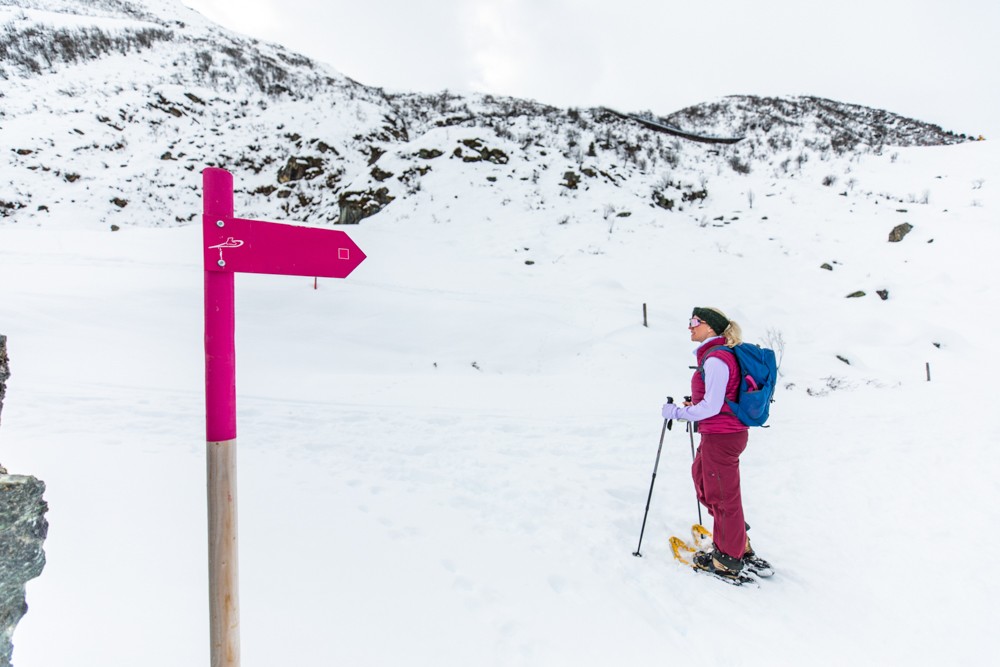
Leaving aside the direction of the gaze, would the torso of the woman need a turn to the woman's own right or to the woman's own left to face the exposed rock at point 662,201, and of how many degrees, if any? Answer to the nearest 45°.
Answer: approximately 90° to the woman's own right

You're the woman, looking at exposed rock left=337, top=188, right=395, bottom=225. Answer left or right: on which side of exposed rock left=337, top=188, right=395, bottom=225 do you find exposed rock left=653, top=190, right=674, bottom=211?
right

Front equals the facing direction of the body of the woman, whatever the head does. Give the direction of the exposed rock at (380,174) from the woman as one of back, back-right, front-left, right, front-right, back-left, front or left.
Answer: front-right

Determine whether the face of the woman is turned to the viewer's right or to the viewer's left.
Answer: to the viewer's left

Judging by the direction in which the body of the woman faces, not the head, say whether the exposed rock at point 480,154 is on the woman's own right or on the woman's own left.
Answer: on the woman's own right

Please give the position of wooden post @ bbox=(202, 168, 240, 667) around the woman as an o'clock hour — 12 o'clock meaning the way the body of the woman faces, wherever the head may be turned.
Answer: The wooden post is roughly at 10 o'clock from the woman.

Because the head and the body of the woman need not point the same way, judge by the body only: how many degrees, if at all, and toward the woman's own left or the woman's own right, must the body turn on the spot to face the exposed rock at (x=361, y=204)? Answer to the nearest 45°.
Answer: approximately 45° to the woman's own right

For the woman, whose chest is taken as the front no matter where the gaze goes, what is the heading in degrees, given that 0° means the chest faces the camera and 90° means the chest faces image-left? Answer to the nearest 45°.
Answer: approximately 90°
